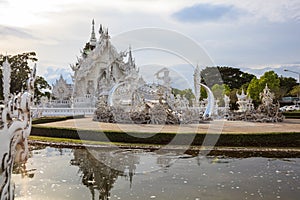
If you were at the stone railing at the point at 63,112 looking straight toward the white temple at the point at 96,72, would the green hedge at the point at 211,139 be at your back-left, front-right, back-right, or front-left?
back-right

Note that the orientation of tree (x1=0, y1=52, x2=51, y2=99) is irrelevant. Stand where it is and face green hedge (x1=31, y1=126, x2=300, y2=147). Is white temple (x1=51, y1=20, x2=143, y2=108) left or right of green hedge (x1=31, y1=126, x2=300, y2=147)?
left

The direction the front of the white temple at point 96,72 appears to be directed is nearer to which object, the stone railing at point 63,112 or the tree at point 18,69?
the stone railing

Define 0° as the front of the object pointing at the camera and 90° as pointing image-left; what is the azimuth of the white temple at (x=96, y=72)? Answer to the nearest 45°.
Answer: approximately 315°

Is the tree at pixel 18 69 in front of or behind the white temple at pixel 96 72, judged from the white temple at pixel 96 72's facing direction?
behind

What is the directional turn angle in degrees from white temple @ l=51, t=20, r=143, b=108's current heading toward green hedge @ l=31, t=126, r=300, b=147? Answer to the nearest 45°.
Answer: approximately 45° to its right

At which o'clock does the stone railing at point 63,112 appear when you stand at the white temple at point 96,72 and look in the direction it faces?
The stone railing is roughly at 2 o'clock from the white temple.

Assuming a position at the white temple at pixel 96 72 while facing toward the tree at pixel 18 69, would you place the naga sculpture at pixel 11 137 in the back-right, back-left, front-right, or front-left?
back-left

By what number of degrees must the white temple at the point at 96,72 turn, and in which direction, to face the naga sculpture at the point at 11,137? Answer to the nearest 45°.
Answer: approximately 45° to its right
